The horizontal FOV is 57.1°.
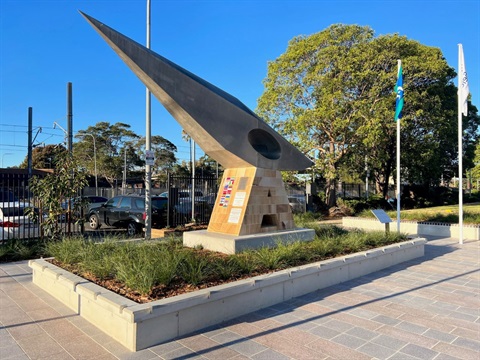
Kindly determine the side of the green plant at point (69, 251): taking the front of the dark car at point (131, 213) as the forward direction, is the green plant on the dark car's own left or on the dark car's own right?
on the dark car's own left

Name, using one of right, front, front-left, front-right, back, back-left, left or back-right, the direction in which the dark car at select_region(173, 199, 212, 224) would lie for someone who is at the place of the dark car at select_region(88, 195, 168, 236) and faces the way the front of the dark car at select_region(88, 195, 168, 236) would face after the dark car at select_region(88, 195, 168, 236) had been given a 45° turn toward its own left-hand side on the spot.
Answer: back

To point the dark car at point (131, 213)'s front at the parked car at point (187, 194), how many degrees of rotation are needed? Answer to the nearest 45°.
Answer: approximately 135° to its right

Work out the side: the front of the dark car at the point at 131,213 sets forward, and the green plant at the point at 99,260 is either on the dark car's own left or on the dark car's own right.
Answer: on the dark car's own left

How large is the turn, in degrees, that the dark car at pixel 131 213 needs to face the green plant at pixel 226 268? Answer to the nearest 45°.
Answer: approximately 135° to its left

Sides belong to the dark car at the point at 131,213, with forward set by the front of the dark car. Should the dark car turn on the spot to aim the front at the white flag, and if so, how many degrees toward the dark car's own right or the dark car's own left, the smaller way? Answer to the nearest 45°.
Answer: approximately 180°

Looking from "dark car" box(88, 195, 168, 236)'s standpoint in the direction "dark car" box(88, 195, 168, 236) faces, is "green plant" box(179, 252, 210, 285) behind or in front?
behind
